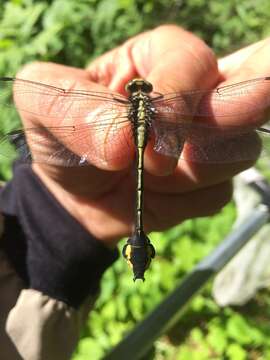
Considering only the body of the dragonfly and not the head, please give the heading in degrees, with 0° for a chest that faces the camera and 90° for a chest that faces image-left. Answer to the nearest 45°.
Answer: approximately 180°
